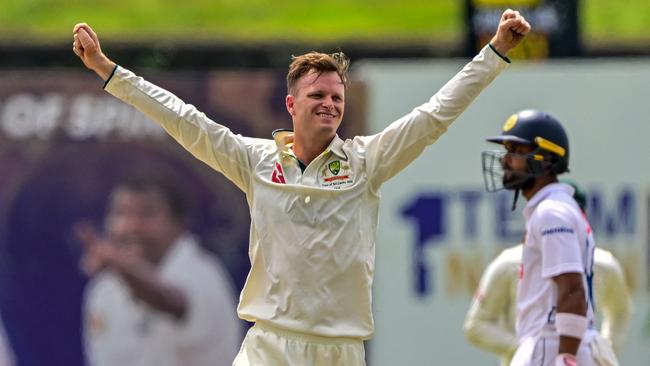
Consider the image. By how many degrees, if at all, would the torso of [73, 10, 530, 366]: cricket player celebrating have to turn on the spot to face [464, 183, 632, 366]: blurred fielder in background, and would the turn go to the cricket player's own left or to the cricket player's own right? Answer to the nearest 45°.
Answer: approximately 135° to the cricket player's own left

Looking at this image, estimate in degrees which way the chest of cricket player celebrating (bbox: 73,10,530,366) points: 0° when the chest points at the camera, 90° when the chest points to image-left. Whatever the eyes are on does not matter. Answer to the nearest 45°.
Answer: approximately 0°

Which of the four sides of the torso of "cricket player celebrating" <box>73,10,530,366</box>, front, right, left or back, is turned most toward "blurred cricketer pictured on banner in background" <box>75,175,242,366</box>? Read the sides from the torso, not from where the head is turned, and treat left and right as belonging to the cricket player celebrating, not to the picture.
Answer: back
